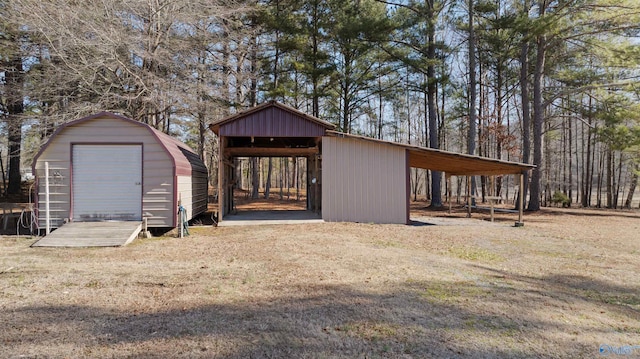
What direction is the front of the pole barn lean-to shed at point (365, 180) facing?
toward the camera

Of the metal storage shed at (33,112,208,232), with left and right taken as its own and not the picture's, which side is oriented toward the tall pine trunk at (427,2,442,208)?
left

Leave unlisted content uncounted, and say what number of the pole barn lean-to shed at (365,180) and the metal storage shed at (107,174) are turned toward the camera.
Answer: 2

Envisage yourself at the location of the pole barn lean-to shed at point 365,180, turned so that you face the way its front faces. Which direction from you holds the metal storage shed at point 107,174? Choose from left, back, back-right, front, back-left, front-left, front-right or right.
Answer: front-right

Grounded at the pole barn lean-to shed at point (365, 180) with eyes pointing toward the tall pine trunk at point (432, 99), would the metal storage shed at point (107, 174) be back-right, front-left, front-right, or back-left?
back-left

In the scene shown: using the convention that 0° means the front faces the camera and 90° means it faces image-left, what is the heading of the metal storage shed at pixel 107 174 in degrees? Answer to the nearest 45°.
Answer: approximately 0°

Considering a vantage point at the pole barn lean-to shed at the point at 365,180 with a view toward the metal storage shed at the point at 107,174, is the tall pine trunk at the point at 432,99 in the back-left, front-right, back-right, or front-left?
back-right

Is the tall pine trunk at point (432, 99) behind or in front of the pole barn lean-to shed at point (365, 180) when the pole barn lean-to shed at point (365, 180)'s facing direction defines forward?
behind

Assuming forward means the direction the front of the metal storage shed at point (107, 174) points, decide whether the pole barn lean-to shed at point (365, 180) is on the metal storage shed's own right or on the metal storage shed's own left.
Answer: on the metal storage shed's own left
